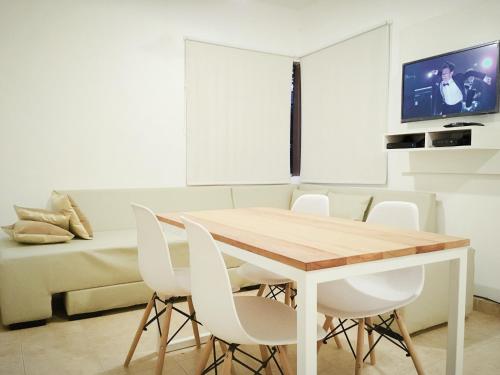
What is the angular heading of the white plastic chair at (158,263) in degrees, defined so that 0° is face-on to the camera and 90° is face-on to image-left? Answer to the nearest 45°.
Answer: approximately 225°

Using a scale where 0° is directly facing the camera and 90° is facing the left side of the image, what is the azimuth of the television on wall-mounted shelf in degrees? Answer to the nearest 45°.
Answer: approximately 45°

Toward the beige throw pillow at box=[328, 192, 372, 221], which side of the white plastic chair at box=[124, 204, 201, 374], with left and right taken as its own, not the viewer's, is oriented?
front

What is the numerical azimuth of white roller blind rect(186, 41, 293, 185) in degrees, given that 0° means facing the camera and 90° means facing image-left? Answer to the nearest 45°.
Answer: approximately 315°

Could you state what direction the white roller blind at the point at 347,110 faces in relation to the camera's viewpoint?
facing the viewer and to the left of the viewer

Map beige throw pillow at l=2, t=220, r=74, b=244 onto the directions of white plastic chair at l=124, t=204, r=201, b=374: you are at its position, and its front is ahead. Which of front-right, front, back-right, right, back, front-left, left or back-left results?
left

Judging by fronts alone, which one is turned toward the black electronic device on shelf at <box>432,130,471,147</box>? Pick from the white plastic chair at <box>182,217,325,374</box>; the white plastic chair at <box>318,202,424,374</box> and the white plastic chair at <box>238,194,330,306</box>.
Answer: the white plastic chair at <box>182,217,325,374</box>

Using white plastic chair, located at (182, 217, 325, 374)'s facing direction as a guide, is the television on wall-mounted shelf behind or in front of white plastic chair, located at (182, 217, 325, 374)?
in front

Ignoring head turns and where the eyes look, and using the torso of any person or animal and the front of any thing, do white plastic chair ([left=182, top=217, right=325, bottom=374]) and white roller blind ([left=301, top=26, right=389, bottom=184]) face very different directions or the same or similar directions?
very different directions

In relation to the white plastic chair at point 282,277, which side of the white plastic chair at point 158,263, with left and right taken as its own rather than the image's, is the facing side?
front

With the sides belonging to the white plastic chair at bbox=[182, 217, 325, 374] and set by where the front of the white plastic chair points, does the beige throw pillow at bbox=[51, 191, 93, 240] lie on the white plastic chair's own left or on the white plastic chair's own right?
on the white plastic chair's own left

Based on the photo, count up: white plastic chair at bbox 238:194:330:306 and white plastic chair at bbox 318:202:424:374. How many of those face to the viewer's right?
0

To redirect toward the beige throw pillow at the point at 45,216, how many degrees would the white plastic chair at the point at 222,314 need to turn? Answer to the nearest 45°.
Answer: approximately 90° to its left

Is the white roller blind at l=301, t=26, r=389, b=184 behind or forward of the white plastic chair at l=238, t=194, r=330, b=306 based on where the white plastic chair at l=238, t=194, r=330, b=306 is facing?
behind
